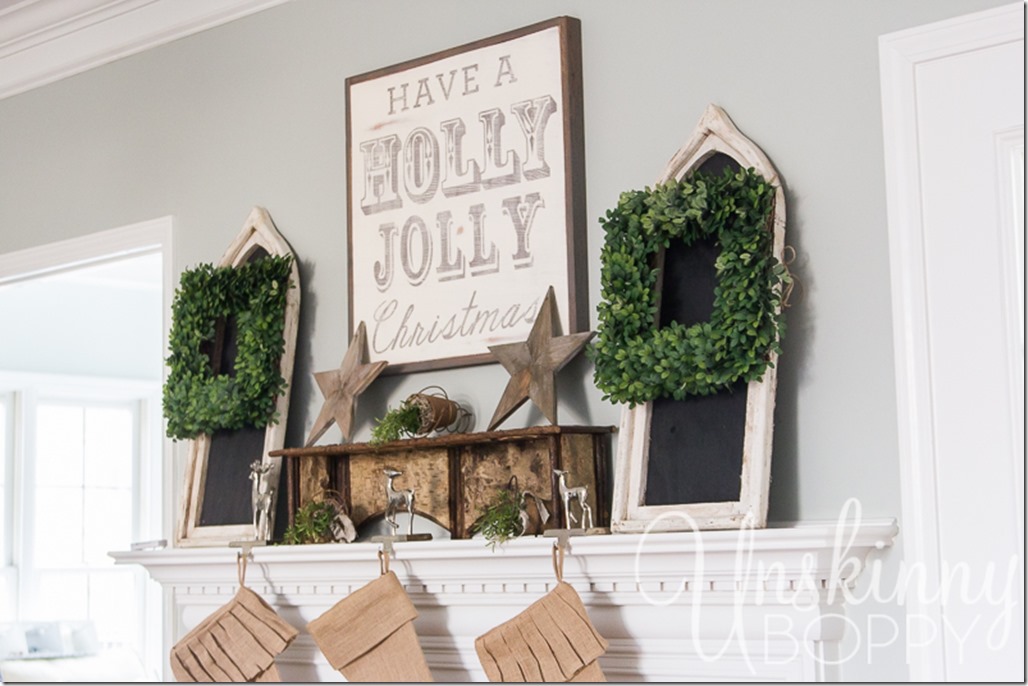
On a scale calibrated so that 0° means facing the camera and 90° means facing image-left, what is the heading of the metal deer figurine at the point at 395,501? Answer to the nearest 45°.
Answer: approximately 90°

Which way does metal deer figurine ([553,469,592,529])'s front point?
to the viewer's left

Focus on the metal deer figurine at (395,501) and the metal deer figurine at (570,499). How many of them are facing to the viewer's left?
2

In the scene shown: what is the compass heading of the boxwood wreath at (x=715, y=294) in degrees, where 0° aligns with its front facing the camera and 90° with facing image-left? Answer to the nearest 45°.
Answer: approximately 45°

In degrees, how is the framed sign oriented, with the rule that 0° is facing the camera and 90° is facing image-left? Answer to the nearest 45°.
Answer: approximately 45°
